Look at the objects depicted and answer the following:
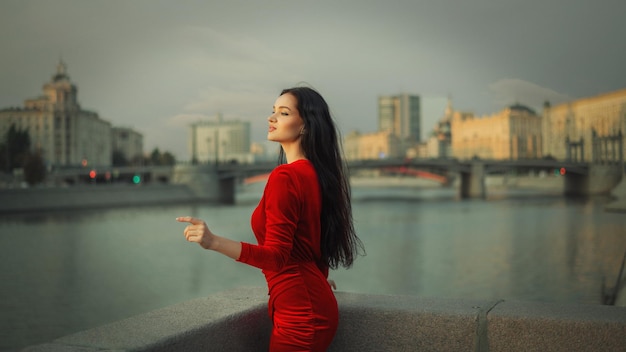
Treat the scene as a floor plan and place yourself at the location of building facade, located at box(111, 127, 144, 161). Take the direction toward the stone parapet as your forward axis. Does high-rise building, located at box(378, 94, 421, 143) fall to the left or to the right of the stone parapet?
left

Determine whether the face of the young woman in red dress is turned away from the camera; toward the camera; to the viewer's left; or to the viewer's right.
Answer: to the viewer's left

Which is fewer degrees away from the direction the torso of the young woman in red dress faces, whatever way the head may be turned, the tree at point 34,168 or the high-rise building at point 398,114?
the tree

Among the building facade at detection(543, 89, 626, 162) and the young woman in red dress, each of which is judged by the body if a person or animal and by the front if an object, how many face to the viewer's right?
0

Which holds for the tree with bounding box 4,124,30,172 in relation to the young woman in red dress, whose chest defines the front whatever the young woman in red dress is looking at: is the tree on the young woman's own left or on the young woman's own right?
on the young woman's own right

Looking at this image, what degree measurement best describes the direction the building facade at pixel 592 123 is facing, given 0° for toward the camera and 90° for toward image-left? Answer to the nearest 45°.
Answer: approximately 45°

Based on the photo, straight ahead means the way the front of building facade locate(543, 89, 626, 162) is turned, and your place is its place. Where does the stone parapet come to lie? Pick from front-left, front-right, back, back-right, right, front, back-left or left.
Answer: front-left

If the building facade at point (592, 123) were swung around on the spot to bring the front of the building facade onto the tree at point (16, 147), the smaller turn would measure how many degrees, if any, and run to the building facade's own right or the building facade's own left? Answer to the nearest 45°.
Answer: approximately 45° to the building facade's own right

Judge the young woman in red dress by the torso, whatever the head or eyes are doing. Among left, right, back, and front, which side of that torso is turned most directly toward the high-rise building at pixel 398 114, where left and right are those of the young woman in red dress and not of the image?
right

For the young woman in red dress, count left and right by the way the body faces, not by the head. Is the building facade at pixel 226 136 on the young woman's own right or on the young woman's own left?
on the young woman's own right

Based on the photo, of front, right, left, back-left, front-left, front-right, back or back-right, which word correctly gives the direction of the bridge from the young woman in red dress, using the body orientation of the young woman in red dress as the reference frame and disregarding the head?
right

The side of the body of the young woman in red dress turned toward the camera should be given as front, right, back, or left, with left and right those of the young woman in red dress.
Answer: left

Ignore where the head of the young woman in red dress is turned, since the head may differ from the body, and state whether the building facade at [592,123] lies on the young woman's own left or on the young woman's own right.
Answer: on the young woman's own right
